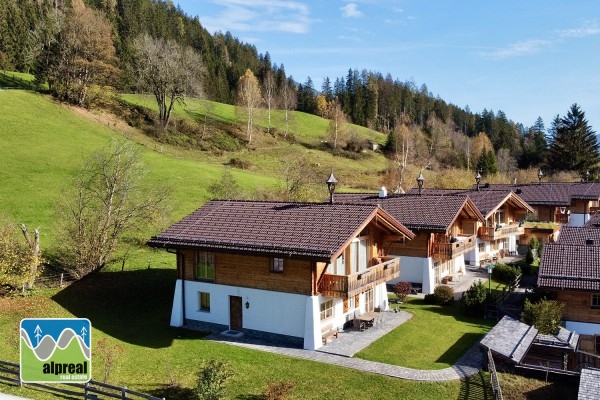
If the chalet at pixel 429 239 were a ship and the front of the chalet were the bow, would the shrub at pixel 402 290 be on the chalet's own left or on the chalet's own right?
on the chalet's own right

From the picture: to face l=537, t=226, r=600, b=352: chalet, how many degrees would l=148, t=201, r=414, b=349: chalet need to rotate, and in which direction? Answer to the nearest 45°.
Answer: approximately 45° to its left

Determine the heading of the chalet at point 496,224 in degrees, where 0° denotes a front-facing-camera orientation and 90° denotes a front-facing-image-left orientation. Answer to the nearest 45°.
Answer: approximately 315°

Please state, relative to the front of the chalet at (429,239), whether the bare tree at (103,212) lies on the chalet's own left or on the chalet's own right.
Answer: on the chalet's own right

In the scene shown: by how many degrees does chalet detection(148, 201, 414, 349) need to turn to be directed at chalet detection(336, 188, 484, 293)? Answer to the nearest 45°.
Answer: approximately 90° to its left

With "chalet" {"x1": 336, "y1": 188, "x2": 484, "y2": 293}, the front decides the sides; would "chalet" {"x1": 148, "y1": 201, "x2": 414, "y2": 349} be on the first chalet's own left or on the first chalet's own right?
on the first chalet's own right

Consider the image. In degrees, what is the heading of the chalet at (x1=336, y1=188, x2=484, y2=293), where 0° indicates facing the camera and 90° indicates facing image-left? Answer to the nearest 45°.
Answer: approximately 315°

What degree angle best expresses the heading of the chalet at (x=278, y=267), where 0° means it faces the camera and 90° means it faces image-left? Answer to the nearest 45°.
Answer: approximately 315°

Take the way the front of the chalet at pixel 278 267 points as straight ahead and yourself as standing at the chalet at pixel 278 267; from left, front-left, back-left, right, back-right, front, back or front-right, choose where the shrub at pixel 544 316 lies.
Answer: front-left
